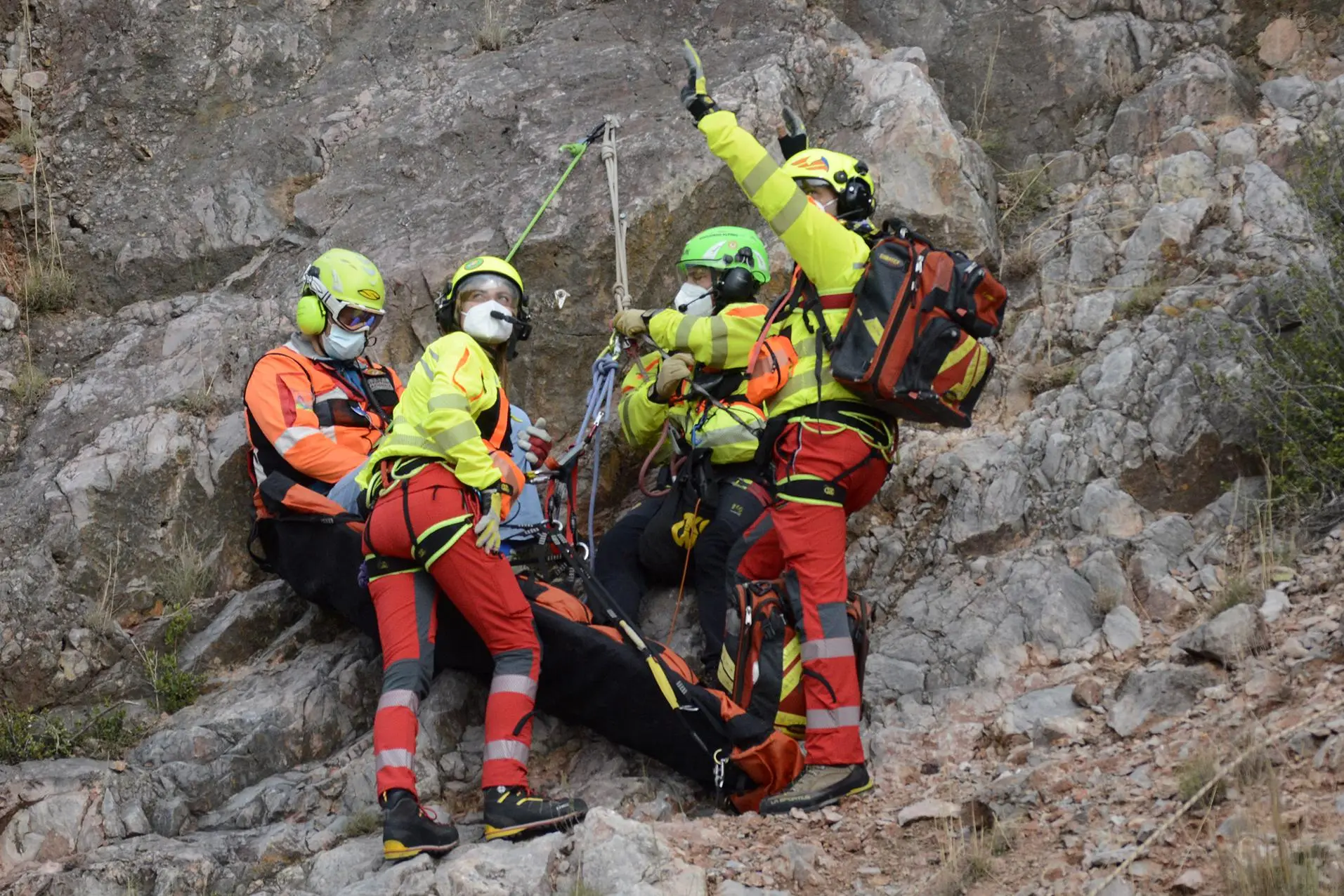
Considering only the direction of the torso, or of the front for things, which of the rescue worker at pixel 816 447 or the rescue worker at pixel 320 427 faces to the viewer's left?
the rescue worker at pixel 816 447

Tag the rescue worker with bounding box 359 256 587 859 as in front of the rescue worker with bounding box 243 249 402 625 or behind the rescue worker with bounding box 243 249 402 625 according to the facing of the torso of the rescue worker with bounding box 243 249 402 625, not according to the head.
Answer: in front

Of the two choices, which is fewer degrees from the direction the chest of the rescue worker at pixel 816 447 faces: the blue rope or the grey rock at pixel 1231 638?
the blue rope

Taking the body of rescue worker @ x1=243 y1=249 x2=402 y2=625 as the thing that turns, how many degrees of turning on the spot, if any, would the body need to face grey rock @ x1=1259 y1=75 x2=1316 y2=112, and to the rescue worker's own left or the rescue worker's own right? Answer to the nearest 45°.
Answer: approximately 45° to the rescue worker's own left

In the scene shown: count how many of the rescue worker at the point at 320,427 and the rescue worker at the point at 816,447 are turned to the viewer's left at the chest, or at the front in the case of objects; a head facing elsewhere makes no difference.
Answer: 1

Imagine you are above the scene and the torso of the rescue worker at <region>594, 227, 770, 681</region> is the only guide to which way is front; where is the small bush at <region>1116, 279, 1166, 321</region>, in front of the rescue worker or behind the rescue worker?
behind

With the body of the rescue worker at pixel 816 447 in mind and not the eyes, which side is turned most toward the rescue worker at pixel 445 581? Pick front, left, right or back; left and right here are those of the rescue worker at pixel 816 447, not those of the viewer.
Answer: front

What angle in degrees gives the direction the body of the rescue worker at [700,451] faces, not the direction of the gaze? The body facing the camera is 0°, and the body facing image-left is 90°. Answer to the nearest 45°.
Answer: approximately 45°

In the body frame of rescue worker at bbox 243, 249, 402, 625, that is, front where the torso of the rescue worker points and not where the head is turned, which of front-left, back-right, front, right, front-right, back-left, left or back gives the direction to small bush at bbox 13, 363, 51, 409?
back

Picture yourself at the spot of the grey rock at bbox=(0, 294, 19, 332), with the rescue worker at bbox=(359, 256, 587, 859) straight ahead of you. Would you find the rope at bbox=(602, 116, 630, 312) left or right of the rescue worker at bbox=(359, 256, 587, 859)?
left

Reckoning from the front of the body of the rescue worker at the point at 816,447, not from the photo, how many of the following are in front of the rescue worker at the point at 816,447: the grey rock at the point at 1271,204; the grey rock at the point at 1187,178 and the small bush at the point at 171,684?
1

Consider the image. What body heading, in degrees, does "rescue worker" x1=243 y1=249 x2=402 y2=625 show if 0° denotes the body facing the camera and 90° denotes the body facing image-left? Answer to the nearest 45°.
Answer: approximately 315°

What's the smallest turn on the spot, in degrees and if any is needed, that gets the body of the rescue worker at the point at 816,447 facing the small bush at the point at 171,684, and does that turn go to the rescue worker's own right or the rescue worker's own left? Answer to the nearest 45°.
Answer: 0° — they already face it

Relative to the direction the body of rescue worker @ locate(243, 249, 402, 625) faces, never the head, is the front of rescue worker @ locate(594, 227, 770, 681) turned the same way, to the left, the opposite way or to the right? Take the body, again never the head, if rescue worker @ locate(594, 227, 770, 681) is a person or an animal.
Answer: to the right
